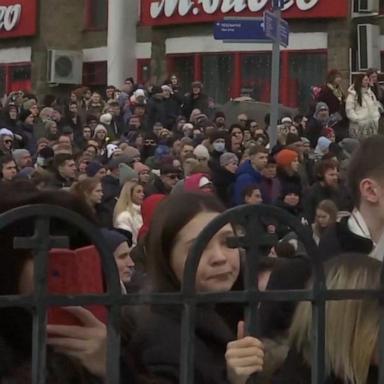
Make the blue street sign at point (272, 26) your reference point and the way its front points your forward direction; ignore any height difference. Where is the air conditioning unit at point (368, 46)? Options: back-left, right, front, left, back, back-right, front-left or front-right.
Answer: back-left

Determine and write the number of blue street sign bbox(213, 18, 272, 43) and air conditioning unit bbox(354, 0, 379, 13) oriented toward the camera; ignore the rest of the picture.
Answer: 2

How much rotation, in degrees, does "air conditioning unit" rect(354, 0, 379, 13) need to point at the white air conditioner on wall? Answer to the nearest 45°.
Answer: approximately 135° to its right

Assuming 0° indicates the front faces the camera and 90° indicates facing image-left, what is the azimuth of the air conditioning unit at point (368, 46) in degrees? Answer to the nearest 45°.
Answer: approximately 45°

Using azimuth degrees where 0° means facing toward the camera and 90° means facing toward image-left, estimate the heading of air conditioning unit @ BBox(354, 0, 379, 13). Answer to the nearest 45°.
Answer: approximately 0°

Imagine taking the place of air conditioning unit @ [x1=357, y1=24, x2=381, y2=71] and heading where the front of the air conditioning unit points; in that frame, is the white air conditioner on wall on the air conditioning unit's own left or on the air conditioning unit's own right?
on the air conditioning unit's own right

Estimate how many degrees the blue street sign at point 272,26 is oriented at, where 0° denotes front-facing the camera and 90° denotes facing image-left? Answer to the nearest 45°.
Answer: approximately 315°

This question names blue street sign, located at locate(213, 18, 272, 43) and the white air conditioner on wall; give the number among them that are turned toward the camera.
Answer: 2

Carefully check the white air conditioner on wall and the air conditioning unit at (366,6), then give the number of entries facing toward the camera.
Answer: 2
